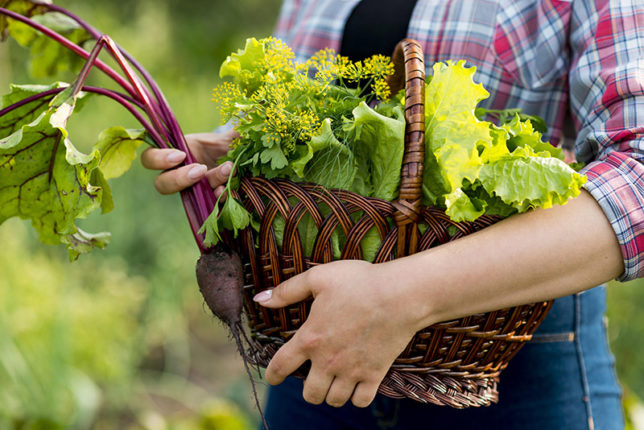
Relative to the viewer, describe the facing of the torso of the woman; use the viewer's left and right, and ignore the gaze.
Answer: facing the viewer and to the left of the viewer
